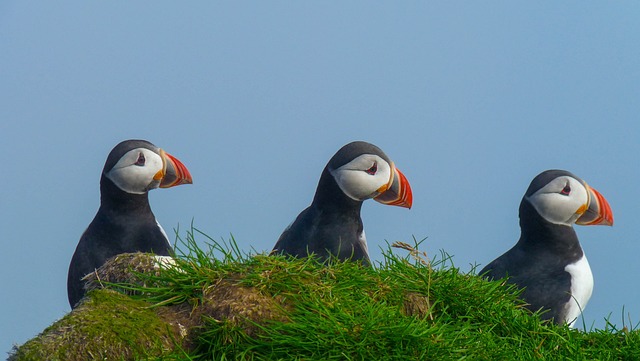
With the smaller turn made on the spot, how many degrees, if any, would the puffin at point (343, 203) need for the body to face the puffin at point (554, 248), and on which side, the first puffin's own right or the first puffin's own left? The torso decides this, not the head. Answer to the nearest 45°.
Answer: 0° — it already faces it

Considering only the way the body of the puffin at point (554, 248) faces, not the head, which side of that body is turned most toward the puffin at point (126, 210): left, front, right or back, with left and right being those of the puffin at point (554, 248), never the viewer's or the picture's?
back

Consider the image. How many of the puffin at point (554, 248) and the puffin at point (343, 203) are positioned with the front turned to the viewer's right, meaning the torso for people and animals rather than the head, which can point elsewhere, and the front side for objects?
2

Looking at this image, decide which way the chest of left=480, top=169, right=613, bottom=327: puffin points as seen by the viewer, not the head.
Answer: to the viewer's right

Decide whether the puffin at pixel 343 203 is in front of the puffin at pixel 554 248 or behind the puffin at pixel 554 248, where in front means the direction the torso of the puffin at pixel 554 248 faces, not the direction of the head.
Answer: behind

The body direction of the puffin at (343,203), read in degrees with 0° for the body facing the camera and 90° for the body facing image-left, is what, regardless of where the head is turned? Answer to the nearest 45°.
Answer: approximately 270°

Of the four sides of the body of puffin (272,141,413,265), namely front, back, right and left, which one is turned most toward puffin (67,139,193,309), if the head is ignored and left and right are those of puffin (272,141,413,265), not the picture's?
back
